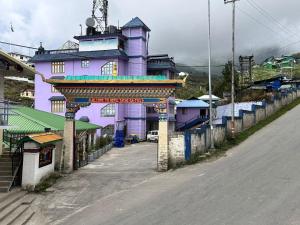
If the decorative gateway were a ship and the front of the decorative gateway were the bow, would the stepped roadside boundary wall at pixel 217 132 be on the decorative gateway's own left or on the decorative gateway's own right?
on the decorative gateway's own left

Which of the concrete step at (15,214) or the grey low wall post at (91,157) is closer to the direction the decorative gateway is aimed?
the concrete step

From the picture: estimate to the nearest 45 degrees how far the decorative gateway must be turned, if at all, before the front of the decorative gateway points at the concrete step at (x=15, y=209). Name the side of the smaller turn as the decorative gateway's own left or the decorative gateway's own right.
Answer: approximately 45° to the decorative gateway's own right

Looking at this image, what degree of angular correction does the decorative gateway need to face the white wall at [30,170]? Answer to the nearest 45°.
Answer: approximately 45° to its right

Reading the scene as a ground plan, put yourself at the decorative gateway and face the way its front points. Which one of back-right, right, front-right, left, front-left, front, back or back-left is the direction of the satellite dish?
back

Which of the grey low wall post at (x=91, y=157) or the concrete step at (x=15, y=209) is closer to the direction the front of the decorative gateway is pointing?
the concrete step

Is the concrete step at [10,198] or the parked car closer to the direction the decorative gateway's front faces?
the concrete step

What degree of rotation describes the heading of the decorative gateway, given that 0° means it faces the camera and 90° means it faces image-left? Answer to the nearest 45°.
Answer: approximately 0°
